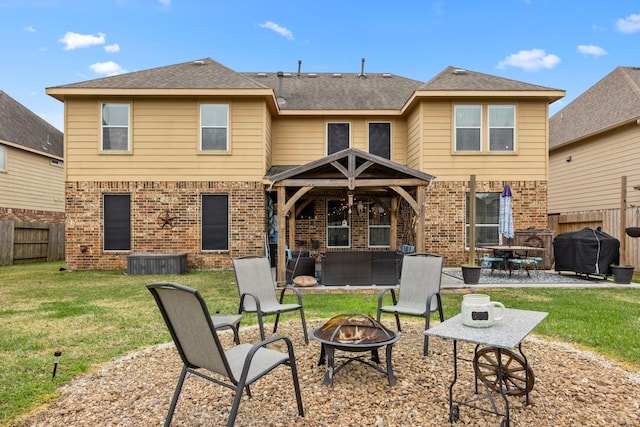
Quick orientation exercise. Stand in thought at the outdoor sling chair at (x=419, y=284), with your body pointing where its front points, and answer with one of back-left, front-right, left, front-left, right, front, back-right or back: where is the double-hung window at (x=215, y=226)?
right

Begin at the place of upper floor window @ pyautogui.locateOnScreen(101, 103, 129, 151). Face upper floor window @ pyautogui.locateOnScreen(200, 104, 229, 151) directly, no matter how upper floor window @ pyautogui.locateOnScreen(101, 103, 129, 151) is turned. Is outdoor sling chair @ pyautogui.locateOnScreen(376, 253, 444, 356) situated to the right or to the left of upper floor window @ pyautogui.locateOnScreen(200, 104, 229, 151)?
right

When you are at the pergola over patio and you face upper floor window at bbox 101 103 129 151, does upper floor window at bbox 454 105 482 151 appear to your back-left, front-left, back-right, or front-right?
back-right

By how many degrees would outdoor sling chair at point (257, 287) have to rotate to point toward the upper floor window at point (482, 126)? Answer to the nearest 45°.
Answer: approximately 90° to its left

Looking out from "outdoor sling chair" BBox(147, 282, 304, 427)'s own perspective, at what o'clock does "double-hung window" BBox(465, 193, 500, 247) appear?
The double-hung window is roughly at 12 o'clock from the outdoor sling chair.

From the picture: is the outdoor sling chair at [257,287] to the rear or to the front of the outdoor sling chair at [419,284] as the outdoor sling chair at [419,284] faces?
to the front

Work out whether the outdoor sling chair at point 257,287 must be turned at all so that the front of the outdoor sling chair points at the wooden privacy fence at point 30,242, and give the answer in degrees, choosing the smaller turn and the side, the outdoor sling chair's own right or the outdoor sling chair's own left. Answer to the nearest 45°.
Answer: approximately 180°

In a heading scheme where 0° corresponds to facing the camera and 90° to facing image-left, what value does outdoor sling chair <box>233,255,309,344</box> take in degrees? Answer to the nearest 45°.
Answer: approximately 315°

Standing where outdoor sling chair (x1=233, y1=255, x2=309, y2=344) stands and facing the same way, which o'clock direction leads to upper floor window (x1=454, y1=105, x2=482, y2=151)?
The upper floor window is roughly at 9 o'clock from the outdoor sling chair.

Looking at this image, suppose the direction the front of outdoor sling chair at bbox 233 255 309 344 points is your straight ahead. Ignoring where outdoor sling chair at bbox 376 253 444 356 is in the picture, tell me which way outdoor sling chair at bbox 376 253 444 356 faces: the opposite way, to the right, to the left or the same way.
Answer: to the right

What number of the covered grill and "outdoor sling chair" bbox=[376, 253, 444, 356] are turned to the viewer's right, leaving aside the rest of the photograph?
0

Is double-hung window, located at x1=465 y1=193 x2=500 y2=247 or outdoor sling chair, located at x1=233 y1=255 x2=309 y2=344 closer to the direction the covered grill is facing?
the outdoor sling chair

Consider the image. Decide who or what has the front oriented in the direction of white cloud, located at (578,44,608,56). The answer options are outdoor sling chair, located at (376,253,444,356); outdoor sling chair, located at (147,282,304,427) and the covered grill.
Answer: outdoor sling chair, located at (147,282,304,427)

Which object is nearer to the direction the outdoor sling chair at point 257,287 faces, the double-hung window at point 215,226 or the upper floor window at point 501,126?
the upper floor window

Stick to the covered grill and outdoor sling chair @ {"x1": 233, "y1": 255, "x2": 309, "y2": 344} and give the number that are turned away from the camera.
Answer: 0

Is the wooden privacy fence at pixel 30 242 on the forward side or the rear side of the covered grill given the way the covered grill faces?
on the forward side

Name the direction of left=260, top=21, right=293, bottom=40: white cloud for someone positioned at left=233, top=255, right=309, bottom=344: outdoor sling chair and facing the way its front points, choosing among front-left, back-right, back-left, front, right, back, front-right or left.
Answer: back-left

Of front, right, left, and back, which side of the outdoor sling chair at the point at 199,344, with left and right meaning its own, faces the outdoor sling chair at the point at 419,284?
front

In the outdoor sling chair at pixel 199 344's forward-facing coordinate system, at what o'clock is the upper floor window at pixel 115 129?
The upper floor window is roughly at 10 o'clock from the outdoor sling chair.
